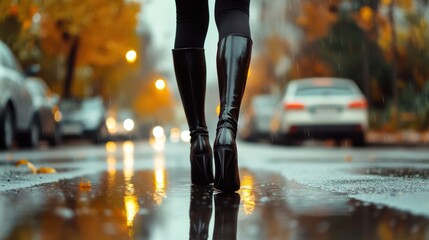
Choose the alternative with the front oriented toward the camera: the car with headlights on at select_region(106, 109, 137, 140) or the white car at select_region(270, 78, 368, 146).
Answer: the car with headlights on

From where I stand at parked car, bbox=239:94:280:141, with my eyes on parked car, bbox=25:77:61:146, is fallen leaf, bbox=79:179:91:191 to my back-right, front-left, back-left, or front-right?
front-left

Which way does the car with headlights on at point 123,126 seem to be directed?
toward the camera

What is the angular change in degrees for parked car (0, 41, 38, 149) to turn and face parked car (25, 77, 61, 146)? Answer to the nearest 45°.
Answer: approximately 135° to its left

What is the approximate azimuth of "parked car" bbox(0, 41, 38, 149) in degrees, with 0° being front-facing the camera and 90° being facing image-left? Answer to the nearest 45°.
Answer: approximately 315°

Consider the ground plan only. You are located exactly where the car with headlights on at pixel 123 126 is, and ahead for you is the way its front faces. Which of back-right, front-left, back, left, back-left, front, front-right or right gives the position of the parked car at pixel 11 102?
front

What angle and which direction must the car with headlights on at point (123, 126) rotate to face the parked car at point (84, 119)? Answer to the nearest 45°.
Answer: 0° — it already faces it

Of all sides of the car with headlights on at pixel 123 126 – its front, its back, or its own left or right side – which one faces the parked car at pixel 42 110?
front

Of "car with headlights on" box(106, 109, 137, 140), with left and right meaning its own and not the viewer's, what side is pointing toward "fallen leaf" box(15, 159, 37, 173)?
front

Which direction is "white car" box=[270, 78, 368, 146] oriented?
away from the camera

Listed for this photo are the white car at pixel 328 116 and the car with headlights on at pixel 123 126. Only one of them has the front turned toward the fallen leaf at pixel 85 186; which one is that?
the car with headlights on

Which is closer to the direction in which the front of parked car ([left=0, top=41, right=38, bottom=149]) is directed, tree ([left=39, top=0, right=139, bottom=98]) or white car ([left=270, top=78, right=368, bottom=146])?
the white car
